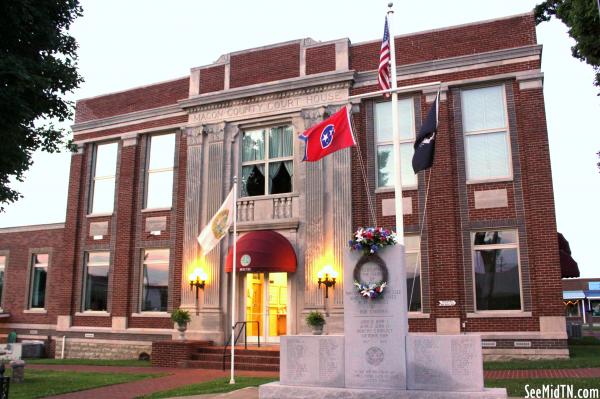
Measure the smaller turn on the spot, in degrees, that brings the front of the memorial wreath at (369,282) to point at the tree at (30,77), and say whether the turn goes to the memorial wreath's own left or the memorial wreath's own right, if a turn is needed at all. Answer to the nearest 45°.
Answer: approximately 90° to the memorial wreath's own right

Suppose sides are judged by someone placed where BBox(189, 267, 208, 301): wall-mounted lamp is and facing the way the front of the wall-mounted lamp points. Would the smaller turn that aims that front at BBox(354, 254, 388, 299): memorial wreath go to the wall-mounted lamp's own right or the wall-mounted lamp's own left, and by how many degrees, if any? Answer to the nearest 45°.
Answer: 0° — it already faces it

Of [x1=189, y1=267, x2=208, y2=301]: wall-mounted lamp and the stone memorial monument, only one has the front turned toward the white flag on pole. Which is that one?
the wall-mounted lamp

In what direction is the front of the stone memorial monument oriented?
toward the camera

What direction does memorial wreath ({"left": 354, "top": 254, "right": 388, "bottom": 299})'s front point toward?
toward the camera

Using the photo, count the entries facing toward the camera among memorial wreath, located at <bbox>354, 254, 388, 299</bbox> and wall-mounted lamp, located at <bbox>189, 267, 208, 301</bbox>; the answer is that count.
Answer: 2

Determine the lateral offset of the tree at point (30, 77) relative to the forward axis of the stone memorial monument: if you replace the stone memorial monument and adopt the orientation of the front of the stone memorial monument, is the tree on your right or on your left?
on your right

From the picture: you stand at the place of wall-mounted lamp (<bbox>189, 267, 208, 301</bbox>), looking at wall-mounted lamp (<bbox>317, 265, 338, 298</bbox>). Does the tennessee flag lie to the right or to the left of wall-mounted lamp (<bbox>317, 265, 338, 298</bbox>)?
right

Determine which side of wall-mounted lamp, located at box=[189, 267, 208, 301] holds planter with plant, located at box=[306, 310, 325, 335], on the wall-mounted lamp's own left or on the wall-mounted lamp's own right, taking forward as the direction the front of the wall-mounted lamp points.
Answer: on the wall-mounted lamp's own left

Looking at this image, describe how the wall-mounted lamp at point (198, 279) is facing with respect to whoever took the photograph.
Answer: facing the viewer

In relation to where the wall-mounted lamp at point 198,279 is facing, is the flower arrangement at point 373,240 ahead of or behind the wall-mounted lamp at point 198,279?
ahead
